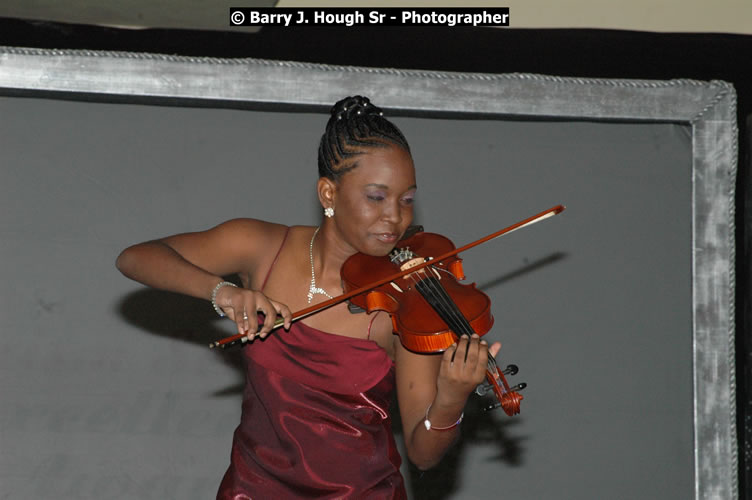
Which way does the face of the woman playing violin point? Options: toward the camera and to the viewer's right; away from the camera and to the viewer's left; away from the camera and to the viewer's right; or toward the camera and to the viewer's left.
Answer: toward the camera and to the viewer's right

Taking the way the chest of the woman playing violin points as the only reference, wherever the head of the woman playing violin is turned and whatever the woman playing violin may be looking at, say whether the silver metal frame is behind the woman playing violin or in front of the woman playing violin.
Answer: behind

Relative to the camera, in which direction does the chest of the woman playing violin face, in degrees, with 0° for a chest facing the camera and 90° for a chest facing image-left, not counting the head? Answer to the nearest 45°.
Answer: approximately 0°
